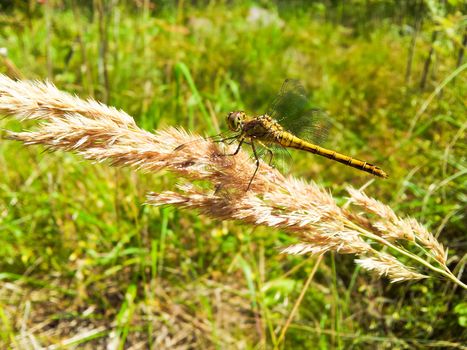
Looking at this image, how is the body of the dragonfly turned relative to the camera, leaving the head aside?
to the viewer's left
